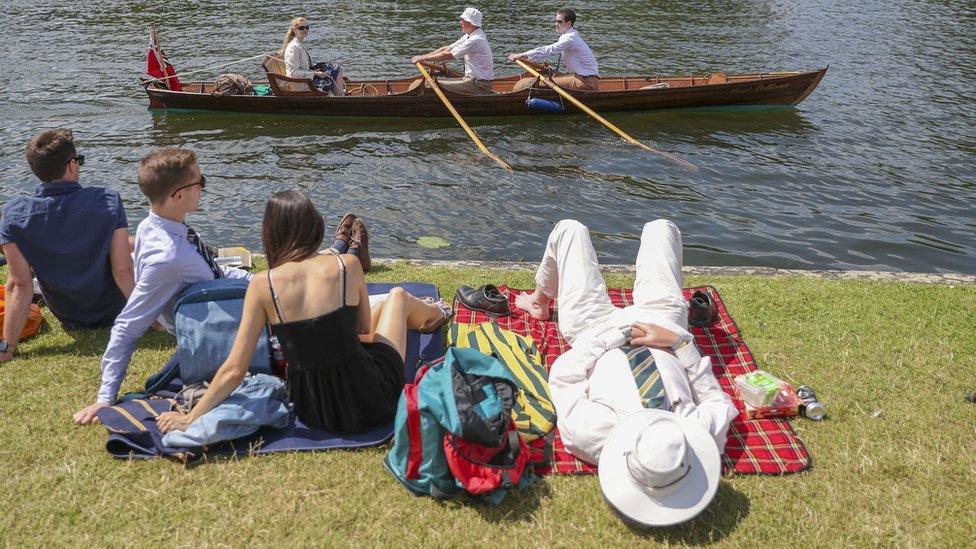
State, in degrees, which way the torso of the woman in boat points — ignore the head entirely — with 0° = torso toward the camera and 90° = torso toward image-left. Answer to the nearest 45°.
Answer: approximately 270°

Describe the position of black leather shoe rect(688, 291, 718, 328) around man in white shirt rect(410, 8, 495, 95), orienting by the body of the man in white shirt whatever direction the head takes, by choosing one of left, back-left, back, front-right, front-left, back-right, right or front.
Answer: left

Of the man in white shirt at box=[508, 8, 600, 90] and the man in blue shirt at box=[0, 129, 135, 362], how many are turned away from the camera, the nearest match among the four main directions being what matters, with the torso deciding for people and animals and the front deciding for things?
1

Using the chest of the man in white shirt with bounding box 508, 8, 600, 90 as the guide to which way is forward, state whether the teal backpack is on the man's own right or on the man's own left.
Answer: on the man's own left

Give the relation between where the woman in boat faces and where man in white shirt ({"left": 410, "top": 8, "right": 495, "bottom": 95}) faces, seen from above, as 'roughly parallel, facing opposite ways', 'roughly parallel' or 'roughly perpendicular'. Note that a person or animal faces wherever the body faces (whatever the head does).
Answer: roughly parallel, facing opposite ways

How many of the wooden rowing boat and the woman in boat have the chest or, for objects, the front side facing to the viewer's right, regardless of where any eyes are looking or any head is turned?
2

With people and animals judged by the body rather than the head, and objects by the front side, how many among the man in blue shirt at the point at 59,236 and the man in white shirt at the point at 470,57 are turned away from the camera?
1

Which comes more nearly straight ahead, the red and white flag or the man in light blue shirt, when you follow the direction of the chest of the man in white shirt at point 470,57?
the red and white flag

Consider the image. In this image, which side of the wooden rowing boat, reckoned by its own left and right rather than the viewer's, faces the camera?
right

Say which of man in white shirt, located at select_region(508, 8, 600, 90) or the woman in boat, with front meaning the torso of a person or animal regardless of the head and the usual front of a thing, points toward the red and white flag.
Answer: the man in white shirt

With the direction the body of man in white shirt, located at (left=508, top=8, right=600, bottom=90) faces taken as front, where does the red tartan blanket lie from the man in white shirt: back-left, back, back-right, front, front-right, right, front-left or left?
left

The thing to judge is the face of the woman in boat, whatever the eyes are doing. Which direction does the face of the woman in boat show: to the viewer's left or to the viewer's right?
to the viewer's right

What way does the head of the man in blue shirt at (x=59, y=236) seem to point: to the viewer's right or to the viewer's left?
to the viewer's right

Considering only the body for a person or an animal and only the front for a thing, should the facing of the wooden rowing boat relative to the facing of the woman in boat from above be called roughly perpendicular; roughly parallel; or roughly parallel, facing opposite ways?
roughly parallel

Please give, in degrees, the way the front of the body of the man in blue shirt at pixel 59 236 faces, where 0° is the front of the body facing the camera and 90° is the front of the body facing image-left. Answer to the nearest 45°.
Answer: approximately 180°

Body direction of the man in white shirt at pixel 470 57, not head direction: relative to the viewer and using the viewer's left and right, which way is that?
facing to the left of the viewer

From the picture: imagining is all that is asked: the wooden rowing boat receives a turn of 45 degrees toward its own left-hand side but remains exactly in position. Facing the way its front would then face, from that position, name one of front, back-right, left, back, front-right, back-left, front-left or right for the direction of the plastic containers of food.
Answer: back-right
